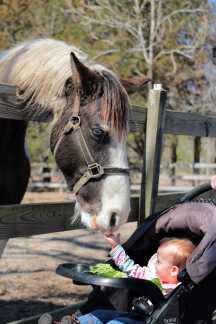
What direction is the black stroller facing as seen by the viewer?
to the viewer's left

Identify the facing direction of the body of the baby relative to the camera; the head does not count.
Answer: to the viewer's left

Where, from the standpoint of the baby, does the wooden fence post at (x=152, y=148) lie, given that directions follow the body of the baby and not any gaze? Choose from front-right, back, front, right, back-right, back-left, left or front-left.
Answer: right

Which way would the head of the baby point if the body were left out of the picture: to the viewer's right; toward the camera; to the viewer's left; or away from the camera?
to the viewer's left

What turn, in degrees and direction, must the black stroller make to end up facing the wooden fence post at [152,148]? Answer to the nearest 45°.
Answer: approximately 90° to its right
